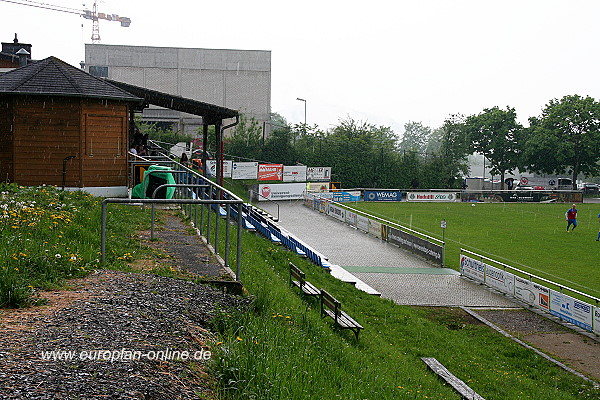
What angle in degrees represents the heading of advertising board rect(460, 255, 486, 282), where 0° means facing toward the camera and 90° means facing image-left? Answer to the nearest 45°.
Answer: approximately 45°

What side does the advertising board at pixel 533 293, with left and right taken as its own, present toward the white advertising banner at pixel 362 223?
right

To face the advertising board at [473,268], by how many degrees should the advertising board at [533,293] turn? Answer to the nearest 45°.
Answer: approximately 90° to its right

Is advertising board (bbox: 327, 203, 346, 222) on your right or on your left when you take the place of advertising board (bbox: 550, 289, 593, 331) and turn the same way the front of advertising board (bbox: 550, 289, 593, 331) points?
on your right

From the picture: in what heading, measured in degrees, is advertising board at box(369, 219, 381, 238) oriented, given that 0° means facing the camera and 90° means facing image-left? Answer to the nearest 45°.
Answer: approximately 45°

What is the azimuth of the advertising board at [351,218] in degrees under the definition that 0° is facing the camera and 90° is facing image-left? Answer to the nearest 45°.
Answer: approximately 45°

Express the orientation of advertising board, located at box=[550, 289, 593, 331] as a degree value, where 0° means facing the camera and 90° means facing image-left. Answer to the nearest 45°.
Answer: approximately 45°

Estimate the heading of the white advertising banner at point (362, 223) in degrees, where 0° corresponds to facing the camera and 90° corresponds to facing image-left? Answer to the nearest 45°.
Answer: approximately 45°

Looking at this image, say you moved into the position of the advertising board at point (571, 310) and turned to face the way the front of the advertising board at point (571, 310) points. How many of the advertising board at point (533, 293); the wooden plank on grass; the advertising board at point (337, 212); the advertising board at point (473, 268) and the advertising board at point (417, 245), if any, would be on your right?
4

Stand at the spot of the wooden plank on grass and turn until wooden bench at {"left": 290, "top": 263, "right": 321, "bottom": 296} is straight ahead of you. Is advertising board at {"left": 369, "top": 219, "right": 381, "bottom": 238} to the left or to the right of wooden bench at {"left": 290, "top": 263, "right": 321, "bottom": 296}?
right
